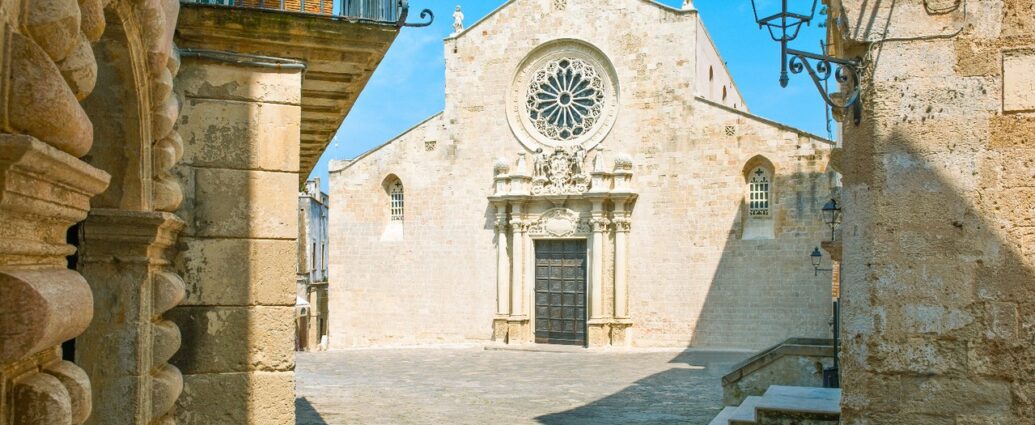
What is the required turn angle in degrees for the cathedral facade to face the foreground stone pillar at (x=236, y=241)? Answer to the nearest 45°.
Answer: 0° — it already faces it

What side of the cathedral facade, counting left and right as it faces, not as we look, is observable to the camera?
front

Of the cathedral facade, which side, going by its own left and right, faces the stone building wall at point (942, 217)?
front
